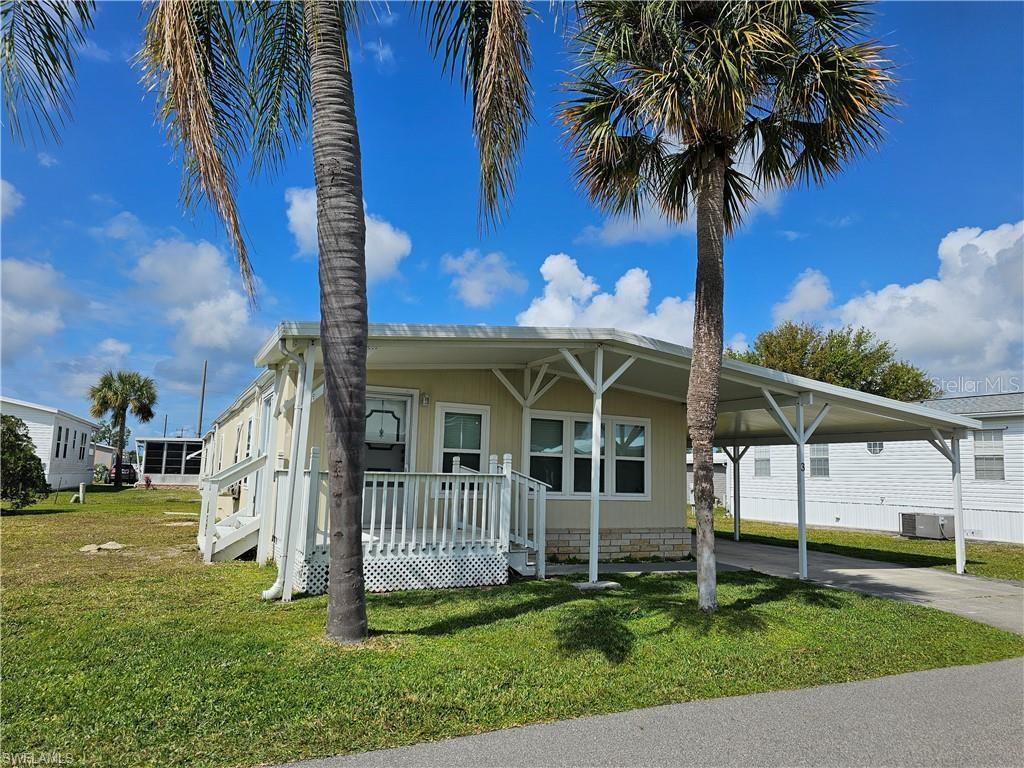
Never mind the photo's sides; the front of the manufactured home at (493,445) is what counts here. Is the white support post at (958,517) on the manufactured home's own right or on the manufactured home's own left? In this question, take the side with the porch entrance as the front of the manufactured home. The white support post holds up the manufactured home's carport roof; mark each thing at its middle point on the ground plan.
on the manufactured home's own left

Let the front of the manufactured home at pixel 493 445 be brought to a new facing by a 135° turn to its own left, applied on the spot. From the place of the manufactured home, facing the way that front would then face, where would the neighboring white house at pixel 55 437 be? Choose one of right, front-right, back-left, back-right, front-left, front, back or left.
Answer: left

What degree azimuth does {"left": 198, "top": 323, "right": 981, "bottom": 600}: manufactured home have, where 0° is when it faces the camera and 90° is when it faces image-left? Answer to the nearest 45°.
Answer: approximately 0°

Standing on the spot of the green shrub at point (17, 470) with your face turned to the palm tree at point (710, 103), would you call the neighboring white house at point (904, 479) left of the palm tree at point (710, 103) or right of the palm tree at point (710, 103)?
left

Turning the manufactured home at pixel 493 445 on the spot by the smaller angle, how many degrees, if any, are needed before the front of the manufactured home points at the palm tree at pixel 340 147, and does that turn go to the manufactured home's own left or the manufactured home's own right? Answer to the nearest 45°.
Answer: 0° — it already faces it

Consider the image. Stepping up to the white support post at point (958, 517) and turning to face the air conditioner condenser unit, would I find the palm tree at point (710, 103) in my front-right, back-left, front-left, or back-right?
back-left

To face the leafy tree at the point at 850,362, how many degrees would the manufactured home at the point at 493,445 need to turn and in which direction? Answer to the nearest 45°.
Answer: approximately 135° to its left

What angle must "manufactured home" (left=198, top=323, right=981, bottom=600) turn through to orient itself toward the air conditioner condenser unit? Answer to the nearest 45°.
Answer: approximately 135° to its left

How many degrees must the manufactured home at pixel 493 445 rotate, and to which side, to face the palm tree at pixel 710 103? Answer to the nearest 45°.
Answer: approximately 45° to its left

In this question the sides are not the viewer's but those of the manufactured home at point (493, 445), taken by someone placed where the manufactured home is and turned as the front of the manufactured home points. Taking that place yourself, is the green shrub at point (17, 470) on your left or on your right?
on your right

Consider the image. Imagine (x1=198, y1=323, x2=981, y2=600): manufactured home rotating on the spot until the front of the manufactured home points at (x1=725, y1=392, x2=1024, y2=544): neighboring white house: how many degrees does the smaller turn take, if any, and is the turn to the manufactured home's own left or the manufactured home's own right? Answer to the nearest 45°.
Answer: approximately 135° to the manufactured home's own left

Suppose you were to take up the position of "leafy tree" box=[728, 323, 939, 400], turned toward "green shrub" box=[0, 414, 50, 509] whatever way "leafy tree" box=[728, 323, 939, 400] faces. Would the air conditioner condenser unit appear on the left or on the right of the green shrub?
left
